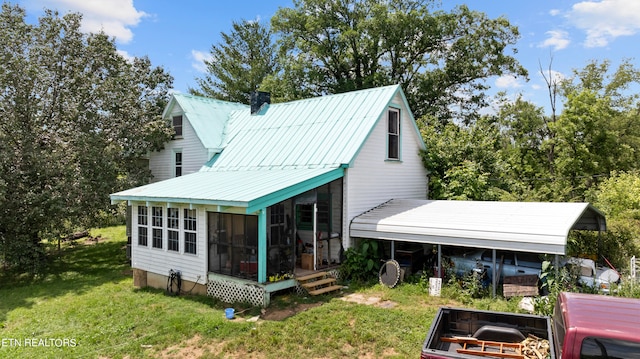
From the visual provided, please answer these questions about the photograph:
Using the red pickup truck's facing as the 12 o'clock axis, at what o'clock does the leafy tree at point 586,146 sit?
The leafy tree is roughly at 9 o'clock from the red pickup truck.

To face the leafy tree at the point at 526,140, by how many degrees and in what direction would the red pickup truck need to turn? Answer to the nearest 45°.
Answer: approximately 90° to its left

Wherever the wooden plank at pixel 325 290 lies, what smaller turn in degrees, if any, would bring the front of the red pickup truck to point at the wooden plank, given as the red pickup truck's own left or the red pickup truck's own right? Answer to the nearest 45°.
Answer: approximately 135° to the red pickup truck's own left

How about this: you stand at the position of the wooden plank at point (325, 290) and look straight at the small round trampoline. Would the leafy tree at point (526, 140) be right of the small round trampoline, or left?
left

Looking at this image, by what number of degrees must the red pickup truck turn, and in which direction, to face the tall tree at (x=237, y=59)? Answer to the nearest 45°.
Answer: approximately 135° to its left

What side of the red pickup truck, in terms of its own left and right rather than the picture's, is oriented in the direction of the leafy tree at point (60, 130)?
back

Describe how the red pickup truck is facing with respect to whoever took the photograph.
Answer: facing to the right of the viewer

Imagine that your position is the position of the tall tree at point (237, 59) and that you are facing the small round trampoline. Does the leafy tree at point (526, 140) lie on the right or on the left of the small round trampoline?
left

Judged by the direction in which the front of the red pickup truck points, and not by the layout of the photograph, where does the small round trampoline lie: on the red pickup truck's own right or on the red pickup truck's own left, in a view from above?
on the red pickup truck's own left

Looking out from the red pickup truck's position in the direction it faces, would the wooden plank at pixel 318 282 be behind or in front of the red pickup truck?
behind

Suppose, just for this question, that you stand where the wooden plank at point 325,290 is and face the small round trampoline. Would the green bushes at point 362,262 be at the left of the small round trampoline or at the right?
left
